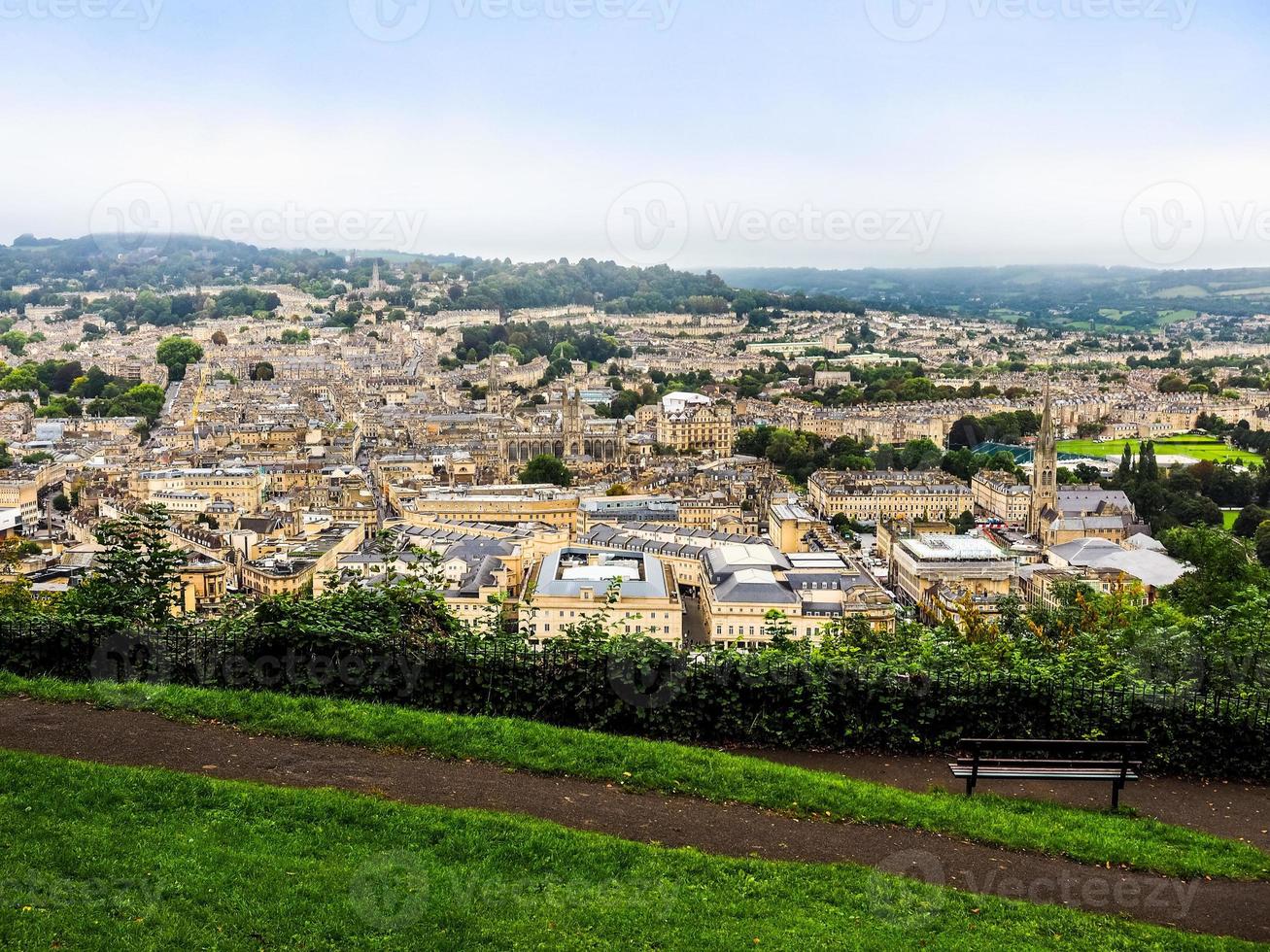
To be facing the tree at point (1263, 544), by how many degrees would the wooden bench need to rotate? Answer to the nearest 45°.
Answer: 0° — it already faces it

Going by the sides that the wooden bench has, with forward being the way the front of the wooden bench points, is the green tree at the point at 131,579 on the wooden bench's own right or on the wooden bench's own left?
on the wooden bench's own left

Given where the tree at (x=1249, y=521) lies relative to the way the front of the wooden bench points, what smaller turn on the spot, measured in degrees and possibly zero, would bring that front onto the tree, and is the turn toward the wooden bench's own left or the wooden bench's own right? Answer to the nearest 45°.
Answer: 0° — it already faces it

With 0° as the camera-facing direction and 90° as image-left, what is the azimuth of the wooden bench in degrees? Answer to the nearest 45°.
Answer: approximately 180°
